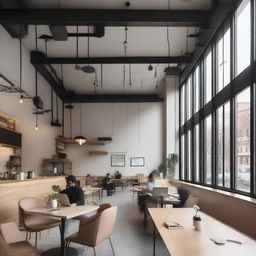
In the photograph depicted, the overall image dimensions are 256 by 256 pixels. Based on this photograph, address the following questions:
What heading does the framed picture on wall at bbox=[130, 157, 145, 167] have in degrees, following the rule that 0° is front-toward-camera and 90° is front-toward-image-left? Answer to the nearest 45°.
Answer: approximately 0°

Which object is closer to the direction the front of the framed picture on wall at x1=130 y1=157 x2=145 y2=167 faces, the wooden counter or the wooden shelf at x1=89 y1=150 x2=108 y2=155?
the wooden counter

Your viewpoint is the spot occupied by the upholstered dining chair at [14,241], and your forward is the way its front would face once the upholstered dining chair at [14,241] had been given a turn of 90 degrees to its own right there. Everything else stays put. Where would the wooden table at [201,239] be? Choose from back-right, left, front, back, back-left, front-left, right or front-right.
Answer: left

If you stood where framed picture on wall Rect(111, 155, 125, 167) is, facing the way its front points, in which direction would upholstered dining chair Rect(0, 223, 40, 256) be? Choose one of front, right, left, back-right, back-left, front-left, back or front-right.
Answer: front

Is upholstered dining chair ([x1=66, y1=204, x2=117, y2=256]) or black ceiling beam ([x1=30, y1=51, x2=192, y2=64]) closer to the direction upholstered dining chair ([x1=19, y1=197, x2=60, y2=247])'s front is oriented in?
the upholstered dining chair

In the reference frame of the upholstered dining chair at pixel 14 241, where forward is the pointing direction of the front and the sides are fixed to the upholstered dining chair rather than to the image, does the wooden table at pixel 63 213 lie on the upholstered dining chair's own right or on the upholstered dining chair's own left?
on the upholstered dining chair's own left

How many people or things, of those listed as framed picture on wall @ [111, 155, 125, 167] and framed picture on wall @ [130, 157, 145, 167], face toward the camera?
2

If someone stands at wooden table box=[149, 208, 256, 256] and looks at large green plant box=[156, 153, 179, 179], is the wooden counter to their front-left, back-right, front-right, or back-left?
front-left

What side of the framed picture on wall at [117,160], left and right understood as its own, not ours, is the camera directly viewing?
front
